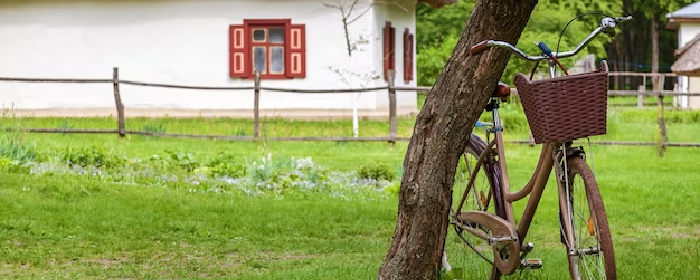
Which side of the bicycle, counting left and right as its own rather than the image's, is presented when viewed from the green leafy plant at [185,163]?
back

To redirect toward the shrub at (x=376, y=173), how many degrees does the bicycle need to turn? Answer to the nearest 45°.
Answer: approximately 135° to its left

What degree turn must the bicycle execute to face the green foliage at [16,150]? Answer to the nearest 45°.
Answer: approximately 180°

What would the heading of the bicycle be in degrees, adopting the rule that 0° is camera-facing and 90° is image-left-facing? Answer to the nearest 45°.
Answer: approximately 315°

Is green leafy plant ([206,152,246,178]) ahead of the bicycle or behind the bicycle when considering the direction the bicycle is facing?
behind

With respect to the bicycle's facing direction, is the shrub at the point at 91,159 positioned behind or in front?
behind
